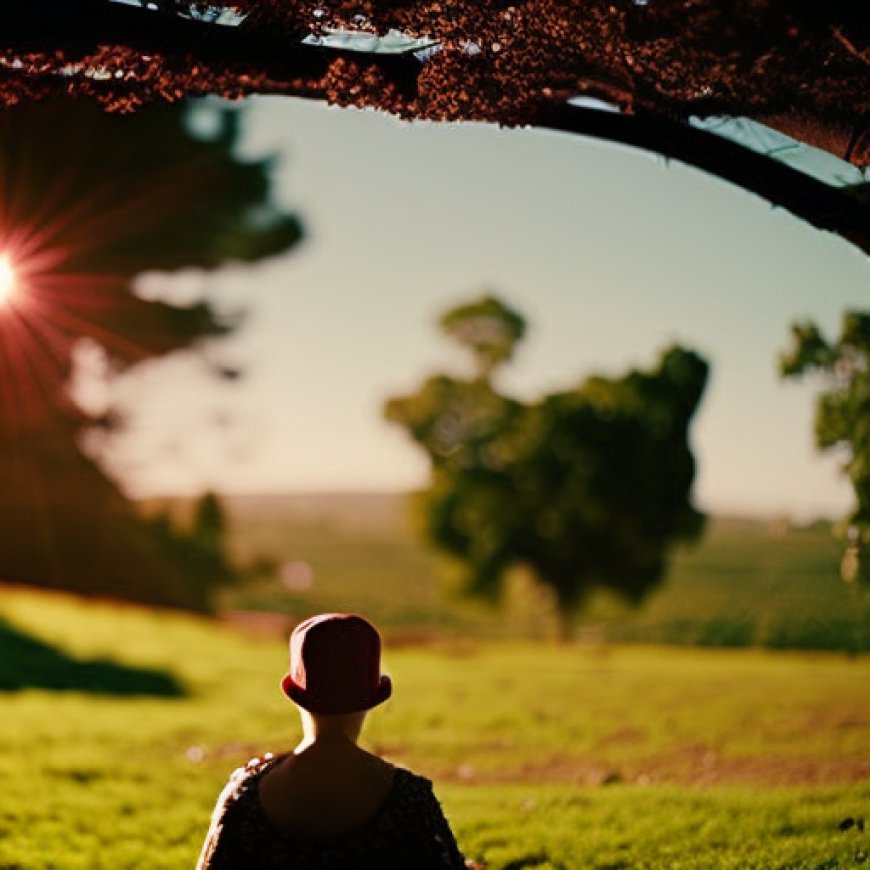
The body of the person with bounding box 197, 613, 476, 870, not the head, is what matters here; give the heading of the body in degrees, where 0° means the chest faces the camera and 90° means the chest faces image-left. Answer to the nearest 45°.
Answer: approximately 180°

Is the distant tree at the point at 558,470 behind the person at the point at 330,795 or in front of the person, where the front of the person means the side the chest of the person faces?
in front

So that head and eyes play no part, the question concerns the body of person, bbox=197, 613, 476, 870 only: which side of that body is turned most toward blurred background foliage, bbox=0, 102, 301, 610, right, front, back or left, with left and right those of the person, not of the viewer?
front
